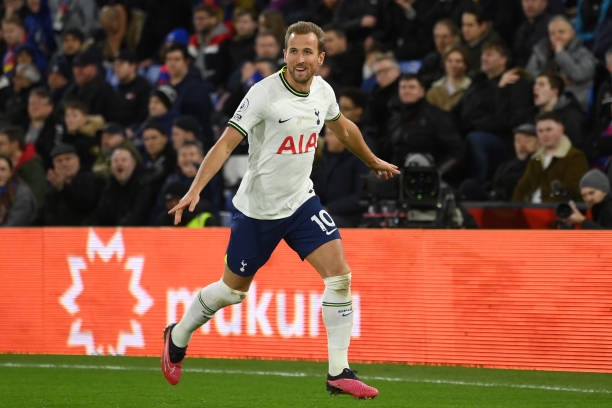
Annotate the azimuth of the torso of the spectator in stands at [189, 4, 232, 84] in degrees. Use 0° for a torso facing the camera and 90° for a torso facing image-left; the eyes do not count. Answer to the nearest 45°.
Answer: approximately 45°

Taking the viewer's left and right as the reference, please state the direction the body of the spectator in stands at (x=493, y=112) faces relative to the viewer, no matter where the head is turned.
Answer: facing the viewer and to the left of the viewer

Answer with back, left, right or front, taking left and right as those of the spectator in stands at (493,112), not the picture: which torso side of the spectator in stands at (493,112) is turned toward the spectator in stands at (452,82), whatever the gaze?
right

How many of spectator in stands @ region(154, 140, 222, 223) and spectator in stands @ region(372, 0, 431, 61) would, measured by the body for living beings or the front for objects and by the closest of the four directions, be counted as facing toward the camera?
2

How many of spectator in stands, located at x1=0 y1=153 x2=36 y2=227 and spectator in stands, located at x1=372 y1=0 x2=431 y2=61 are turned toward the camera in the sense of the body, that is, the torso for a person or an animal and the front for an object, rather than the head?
2

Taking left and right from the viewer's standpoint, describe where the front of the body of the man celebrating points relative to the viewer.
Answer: facing the viewer and to the right of the viewer

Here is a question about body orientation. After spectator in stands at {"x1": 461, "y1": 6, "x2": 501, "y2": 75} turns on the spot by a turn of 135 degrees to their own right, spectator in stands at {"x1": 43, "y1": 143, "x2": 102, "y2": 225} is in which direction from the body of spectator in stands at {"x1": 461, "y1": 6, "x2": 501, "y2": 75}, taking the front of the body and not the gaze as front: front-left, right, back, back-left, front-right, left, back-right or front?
left

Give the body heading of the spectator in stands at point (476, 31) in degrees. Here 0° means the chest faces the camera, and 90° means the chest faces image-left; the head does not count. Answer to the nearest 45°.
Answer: approximately 45°

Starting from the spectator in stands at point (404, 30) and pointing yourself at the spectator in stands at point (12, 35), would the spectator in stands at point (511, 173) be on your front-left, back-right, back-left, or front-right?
back-left
